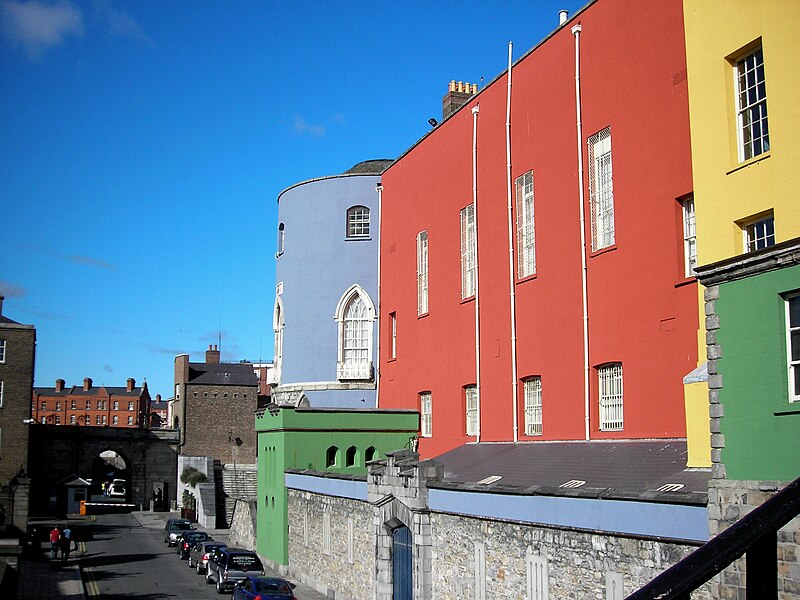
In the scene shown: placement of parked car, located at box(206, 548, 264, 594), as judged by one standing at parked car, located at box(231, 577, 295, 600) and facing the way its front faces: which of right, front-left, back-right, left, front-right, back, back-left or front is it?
front-right

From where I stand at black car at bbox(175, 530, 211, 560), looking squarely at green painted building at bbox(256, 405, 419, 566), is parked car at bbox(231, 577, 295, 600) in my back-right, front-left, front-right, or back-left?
front-right

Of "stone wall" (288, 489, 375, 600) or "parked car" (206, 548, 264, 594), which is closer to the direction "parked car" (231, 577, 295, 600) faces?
the parked car

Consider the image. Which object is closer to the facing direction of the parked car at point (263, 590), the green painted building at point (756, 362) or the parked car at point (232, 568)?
the parked car

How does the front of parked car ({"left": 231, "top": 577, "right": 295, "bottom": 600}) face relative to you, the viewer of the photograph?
facing away from the viewer and to the left of the viewer

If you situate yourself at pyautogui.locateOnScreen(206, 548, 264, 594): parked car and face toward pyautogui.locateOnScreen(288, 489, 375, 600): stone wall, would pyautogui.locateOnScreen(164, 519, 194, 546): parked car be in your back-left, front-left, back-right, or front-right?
back-left

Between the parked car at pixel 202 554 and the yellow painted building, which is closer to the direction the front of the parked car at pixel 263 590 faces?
the parked car

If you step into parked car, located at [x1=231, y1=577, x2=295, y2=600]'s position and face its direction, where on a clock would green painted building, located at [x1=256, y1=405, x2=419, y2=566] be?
The green painted building is roughly at 2 o'clock from the parked car.

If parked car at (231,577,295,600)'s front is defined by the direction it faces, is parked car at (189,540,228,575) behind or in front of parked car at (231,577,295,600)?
in front

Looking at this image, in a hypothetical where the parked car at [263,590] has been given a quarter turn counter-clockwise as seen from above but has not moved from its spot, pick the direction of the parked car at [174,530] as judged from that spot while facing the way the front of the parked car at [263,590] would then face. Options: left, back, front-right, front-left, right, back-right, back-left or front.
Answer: back-right

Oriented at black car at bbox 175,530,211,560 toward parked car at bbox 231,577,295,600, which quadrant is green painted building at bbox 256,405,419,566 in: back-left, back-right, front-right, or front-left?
front-left

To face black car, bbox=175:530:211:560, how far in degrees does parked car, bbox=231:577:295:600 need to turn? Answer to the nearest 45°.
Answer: approximately 45° to its right
